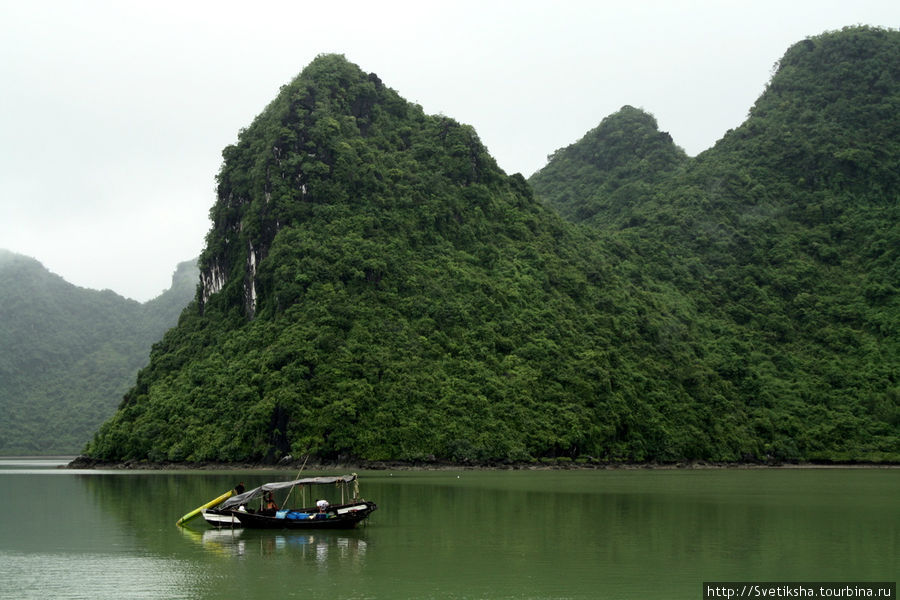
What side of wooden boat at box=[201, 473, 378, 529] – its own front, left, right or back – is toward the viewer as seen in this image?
right
